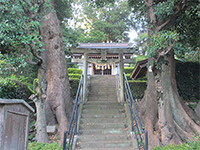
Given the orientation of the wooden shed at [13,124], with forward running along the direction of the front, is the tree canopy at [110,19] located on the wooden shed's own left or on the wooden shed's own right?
on the wooden shed's own left

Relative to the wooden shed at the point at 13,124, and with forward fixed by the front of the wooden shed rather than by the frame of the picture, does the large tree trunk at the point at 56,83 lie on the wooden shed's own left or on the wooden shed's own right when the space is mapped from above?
on the wooden shed's own left

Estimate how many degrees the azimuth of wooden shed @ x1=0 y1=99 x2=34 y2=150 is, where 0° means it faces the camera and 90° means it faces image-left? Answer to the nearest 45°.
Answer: approximately 315°
